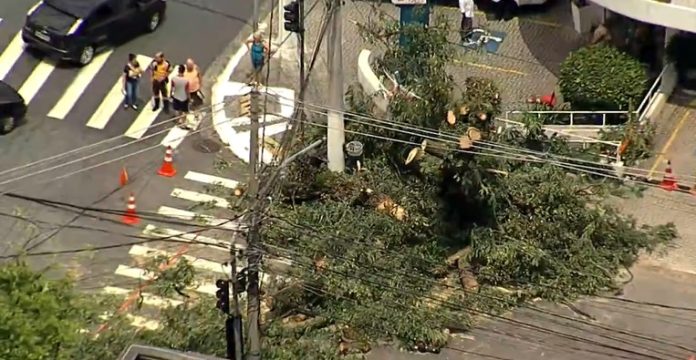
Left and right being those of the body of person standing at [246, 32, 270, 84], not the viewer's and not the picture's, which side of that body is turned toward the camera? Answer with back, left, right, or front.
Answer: front

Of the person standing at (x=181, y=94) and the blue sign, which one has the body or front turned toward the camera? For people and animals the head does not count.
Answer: the blue sign

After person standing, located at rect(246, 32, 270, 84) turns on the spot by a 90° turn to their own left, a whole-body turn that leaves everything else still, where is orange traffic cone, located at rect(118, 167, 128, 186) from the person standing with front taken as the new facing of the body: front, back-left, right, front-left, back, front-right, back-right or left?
back-right

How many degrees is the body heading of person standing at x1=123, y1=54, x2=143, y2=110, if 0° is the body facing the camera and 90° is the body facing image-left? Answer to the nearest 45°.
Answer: approximately 315°

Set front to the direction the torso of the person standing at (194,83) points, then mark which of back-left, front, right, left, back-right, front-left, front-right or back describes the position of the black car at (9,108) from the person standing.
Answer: front-right

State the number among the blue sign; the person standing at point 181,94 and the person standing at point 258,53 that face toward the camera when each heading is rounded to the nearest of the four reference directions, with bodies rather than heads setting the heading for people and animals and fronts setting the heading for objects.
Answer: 2

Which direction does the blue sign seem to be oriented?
toward the camera
